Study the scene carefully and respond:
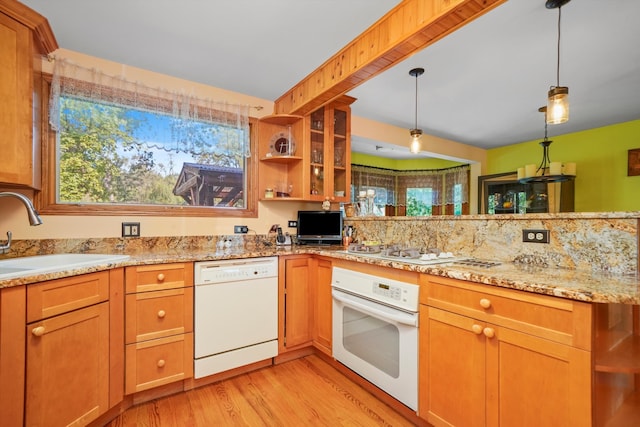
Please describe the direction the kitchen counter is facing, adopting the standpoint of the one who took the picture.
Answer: facing the viewer and to the left of the viewer

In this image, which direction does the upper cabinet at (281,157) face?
toward the camera

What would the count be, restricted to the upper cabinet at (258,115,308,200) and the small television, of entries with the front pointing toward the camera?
2

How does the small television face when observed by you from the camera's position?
facing the viewer

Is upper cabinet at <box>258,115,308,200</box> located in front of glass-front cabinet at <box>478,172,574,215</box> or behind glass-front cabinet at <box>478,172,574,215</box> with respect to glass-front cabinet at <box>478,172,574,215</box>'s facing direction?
in front

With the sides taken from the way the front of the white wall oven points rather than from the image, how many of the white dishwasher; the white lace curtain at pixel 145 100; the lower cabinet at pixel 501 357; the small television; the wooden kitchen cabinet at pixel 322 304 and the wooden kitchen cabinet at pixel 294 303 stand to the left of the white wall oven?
1

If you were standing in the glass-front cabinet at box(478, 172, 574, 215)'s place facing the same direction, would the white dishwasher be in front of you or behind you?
in front

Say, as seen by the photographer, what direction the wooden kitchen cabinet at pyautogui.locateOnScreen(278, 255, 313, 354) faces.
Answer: facing the viewer and to the right of the viewer
